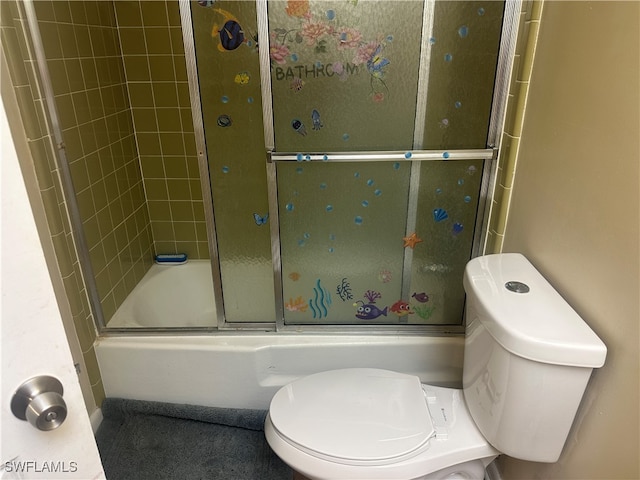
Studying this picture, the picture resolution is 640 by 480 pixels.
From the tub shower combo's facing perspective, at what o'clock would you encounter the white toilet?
The white toilet is roughly at 11 o'clock from the tub shower combo.

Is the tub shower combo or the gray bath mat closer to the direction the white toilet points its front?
the gray bath mat

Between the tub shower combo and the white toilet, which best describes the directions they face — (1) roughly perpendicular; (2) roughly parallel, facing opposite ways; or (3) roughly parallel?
roughly perpendicular

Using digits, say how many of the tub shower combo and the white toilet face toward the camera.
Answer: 1

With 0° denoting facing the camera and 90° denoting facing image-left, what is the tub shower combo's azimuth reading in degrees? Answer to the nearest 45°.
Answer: approximately 0°

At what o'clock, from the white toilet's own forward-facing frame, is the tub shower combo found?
The tub shower combo is roughly at 1 o'clock from the white toilet.

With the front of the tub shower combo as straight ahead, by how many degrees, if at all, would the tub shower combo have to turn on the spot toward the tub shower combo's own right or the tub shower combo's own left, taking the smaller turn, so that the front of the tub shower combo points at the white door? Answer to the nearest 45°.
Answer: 0° — it already faces it

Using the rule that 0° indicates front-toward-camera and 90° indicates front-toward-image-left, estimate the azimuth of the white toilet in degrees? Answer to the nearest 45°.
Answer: approximately 90°

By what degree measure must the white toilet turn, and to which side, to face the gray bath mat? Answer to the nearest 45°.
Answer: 0° — it already faces it
